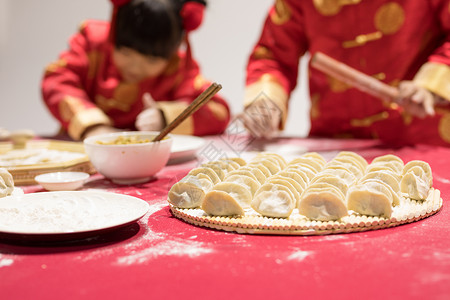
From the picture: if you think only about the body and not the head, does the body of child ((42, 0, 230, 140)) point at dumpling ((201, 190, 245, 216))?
yes

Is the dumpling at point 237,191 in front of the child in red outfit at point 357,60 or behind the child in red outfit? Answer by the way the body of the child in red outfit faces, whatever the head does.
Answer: in front

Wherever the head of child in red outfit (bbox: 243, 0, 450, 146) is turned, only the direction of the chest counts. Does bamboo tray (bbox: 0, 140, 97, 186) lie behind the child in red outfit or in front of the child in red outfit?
in front

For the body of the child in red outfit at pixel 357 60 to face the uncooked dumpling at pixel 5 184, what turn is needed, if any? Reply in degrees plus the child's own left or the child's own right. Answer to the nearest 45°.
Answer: approximately 45° to the child's own right

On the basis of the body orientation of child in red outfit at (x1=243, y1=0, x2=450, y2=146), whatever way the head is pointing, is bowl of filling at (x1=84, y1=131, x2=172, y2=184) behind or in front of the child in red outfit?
in front

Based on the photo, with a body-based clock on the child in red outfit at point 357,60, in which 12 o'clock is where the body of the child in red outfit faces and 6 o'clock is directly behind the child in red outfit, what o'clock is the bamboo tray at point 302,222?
The bamboo tray is roughly at 12 o'clock from the child in red outfit.

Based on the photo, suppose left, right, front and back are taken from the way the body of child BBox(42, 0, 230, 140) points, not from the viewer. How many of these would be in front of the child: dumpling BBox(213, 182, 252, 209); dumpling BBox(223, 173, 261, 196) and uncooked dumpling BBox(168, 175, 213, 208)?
3

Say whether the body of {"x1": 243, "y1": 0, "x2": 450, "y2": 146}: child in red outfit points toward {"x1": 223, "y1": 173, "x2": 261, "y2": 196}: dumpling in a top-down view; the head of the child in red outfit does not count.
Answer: yes

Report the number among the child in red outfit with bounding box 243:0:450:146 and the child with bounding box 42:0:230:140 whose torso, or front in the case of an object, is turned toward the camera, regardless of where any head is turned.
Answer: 2

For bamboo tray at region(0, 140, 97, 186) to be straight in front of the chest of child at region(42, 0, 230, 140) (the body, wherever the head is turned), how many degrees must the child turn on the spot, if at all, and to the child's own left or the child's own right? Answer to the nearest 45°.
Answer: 0° — they already face it

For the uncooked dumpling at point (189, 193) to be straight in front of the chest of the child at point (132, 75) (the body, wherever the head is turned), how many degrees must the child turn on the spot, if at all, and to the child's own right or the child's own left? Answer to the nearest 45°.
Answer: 0° — they already face it
